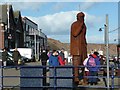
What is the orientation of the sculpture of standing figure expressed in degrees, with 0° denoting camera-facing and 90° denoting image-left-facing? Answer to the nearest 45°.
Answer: approximately 315°
